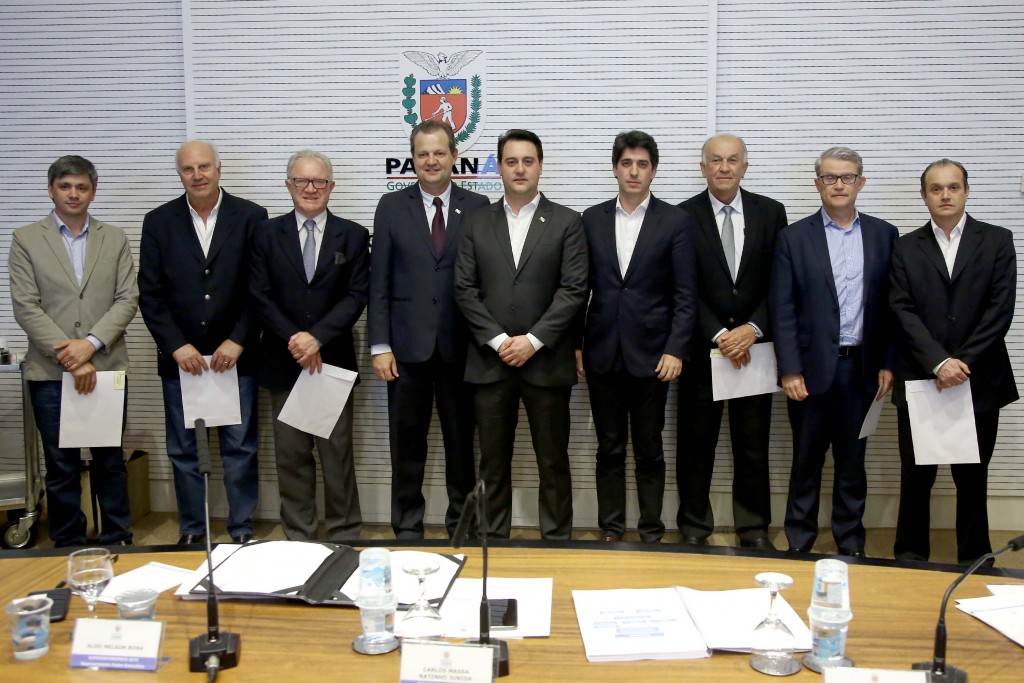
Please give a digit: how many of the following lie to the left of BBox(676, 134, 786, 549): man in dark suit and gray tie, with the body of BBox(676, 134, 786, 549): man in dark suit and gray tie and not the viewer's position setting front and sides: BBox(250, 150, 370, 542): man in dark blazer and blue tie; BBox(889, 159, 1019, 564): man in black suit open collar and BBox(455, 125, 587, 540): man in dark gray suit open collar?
1

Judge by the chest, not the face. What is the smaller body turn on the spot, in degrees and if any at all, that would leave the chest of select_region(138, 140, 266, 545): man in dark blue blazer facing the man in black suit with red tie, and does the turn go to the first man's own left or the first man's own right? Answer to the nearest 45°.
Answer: approximately 45° to the first man's own left

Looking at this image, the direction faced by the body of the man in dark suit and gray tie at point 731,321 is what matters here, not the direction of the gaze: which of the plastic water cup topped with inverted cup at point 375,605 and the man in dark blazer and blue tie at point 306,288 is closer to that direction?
the plastic water cup topped with inverted cup

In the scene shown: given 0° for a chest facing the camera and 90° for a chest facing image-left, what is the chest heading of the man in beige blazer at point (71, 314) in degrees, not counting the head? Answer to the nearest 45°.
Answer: approximately 0°

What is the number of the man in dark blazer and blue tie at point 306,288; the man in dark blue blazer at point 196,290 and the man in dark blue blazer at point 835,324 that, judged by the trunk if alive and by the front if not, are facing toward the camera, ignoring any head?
3

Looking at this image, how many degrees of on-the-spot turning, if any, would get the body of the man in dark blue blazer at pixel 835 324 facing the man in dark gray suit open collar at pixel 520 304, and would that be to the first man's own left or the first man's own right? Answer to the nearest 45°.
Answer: approximately 90° to the first man's own right

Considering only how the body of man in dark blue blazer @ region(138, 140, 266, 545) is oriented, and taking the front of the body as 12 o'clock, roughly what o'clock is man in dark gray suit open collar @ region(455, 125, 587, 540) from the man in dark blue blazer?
The man in dark gray suit open collar is roughly at 10 o'clock from the man in dark blue blazer.

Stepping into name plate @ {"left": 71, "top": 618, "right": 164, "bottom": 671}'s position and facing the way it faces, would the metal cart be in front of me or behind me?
behind
